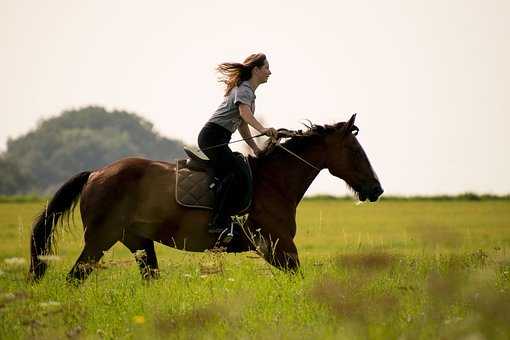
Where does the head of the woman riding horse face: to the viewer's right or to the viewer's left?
to the viewer's right

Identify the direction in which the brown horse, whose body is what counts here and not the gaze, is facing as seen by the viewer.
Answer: to the viewer's right

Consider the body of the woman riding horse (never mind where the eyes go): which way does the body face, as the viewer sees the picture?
to the viewer's right
